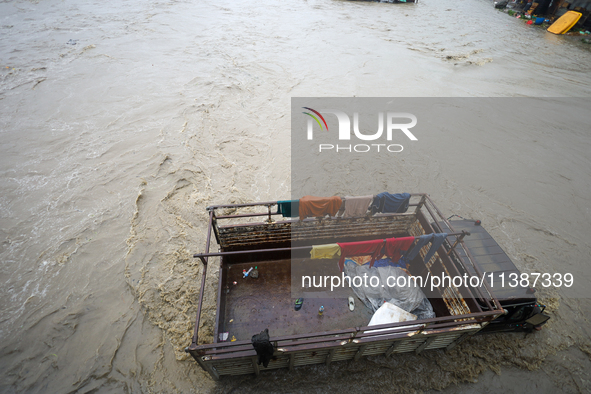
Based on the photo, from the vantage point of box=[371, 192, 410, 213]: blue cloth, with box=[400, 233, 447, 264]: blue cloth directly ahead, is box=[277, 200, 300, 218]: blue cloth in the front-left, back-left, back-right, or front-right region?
back-right

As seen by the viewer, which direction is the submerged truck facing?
to the viewer's right

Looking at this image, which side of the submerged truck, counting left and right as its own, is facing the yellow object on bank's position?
left
